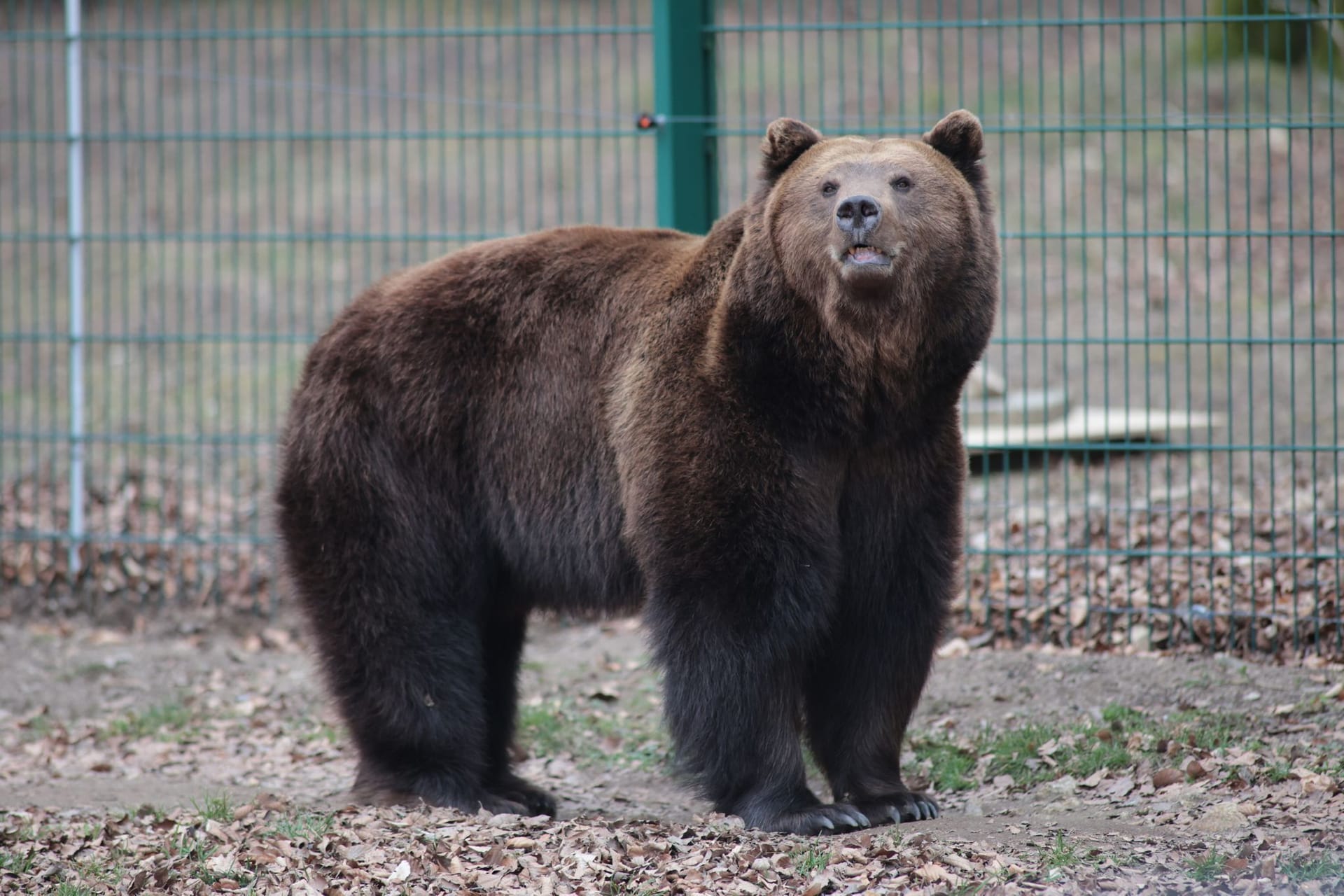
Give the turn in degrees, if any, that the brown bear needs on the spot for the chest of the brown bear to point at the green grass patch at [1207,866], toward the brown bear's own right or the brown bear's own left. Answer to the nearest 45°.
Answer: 0° — it already faces it

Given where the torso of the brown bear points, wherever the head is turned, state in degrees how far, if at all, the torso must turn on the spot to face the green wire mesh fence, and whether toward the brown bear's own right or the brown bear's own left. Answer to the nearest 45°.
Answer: approximately 135° to the brown bear's own left

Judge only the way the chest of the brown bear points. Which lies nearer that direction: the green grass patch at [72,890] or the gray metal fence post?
the green grass patch

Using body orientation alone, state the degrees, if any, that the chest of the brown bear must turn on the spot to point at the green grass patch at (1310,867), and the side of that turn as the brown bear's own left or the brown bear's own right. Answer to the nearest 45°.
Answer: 0° — it already faces it

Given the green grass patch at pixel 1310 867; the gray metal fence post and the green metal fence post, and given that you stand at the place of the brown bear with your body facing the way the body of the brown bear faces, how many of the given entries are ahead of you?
1

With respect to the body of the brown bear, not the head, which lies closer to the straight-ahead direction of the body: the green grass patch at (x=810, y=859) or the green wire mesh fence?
the green grass patch

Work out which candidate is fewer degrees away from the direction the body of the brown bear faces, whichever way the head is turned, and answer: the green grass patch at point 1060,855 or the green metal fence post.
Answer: the green grass patch
